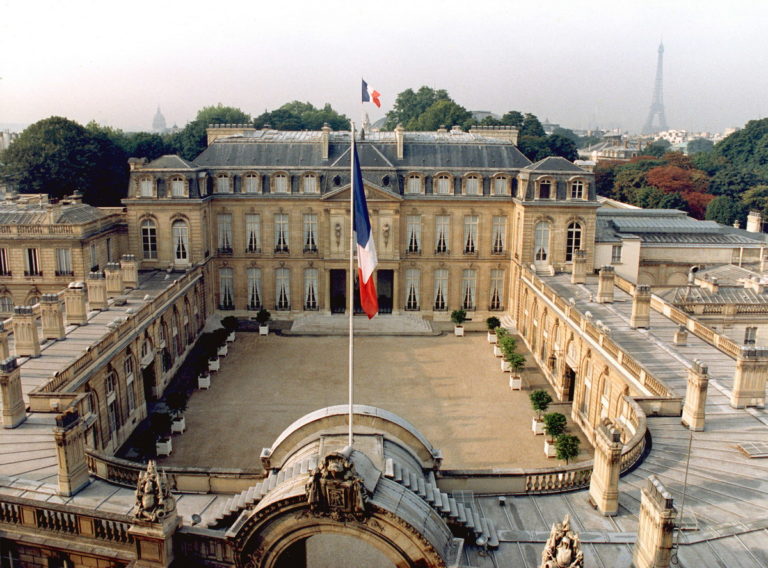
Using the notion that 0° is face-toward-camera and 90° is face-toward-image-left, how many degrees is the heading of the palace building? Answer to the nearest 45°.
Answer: approximately 0°

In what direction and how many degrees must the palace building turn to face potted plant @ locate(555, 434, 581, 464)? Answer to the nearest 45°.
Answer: approximately 90° to its left

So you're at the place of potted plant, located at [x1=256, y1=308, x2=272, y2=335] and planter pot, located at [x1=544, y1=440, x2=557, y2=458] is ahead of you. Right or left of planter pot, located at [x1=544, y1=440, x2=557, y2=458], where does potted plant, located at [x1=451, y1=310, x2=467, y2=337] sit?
left
